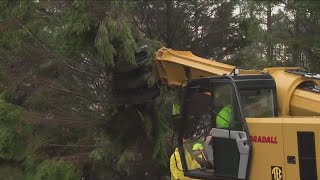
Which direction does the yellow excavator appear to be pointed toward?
to the viewer's left
